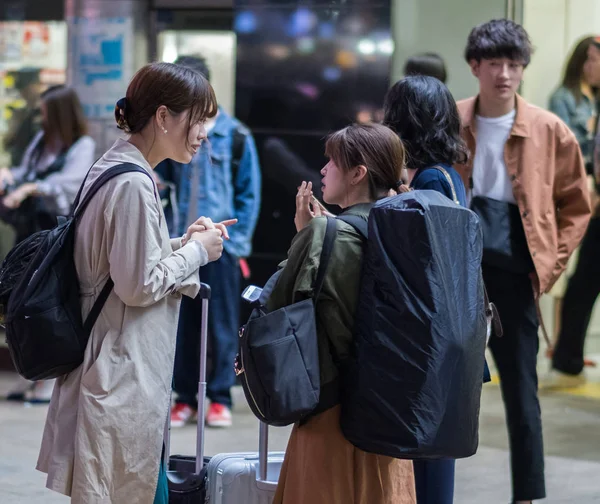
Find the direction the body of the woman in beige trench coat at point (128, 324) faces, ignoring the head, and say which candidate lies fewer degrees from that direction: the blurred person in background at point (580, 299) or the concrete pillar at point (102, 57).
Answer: the blurred person in background

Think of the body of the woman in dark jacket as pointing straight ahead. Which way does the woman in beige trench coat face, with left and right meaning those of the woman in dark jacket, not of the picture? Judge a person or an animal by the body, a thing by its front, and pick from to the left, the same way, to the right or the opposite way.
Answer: the opposite way

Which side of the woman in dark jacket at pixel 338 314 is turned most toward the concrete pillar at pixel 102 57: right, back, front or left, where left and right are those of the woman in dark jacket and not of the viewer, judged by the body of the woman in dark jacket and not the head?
right

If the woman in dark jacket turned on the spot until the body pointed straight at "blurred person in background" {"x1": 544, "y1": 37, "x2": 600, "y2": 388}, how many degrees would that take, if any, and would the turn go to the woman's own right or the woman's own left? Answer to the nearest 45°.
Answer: approximately 90° to the woman's own right

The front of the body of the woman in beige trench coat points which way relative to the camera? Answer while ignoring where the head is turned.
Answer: to the viewer's right

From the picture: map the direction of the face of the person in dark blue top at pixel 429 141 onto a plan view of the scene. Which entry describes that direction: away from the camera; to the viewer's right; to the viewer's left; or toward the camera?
away from the camera

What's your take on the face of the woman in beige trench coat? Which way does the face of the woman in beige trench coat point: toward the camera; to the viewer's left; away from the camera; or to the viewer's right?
to the viewer's right

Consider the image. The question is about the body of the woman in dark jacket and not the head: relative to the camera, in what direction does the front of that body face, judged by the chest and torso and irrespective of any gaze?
to the viewer's left

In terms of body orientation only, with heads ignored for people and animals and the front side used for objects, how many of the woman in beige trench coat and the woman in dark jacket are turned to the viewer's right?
1

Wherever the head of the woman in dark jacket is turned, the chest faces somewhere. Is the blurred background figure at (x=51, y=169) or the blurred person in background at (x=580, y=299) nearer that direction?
the blurred background figure
